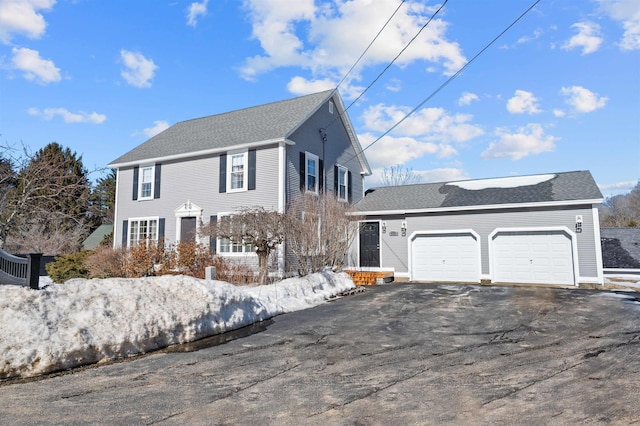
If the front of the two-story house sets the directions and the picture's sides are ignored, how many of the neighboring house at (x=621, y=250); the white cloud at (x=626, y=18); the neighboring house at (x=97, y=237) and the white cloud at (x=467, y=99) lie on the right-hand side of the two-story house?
1

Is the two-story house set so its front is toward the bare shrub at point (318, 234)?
no

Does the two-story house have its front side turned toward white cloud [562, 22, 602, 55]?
no

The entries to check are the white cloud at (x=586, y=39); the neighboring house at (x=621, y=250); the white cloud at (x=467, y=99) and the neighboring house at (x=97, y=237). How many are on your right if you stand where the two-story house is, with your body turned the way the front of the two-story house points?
1

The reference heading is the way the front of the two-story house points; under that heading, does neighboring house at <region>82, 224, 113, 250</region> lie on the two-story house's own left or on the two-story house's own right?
on the two-story house's own right

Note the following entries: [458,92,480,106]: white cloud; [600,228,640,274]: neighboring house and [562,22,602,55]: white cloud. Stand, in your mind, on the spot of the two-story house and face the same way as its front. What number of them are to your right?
0

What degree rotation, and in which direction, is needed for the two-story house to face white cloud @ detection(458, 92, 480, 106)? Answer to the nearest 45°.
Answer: approximately 135° to its left

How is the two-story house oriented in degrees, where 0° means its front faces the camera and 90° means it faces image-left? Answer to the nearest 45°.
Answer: approximately 45°
